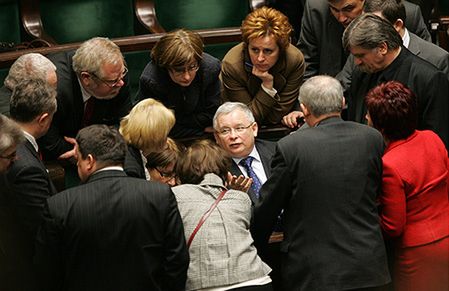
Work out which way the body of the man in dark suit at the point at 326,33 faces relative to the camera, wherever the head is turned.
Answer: toward the camera

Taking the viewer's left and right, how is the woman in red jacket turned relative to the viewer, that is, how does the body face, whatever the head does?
facing away from the viewer and to the left of the viewer

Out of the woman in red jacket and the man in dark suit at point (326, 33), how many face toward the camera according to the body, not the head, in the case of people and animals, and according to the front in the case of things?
1

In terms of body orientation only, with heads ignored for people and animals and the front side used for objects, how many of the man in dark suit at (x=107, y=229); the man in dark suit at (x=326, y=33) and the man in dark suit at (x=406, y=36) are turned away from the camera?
1

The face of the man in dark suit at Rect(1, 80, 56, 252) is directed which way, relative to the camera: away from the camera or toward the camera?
away from the camera

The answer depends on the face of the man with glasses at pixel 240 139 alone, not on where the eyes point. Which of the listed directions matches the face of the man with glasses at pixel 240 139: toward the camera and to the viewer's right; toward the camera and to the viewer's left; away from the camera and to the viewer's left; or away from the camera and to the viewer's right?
toward the camera and to the viewer's left

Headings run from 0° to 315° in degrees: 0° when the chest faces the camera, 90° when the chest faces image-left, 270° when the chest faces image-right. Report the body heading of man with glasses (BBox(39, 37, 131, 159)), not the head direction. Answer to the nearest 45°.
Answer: approximately 315°

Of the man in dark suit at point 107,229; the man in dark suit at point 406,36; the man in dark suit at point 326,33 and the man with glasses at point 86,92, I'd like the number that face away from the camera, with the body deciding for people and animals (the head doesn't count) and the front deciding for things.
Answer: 1

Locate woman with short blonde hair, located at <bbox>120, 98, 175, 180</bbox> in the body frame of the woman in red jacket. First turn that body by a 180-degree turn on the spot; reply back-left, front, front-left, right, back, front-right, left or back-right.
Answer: back-right

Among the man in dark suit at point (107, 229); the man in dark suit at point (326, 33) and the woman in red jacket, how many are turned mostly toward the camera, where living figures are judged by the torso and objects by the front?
1

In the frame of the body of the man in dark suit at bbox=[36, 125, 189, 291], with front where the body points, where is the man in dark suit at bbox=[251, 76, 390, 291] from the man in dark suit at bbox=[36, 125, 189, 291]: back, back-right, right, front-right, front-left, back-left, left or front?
right

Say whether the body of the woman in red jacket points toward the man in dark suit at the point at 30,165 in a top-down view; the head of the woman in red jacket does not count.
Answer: no

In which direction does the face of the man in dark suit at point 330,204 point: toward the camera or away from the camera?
away from the camera

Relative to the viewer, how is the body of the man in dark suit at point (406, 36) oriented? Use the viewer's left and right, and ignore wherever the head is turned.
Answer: facing the viewer and to the left of the viewer

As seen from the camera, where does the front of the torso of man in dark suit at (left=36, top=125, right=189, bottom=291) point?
away from the camera

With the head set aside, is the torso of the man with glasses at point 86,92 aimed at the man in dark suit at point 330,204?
yes

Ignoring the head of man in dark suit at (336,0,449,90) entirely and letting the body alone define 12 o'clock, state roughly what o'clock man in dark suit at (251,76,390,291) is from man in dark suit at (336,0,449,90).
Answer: man in dark suit at (251,76,390,291) is roughly at 11 o'clock from man in dark suit at (336,0,449,90).

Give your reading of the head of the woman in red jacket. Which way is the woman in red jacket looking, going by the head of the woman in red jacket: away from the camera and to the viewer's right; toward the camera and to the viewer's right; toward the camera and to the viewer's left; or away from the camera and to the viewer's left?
away from the camera and to the viewer's left
